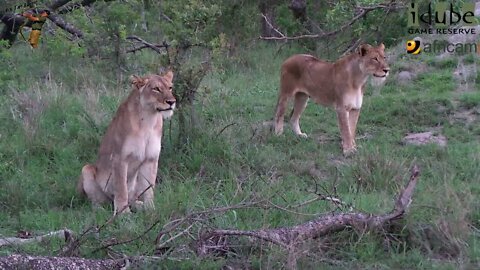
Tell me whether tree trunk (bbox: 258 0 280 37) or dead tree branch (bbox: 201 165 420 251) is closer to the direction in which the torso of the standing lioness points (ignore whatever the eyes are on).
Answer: the dead tree branch

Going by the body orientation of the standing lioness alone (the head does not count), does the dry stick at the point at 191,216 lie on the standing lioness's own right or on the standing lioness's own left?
on the standing lioness's own right

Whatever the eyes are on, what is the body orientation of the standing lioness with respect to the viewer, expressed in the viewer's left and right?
facing the viewer and to the right of the viewer

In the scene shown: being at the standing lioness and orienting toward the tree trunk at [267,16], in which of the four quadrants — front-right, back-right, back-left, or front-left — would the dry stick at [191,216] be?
back-left

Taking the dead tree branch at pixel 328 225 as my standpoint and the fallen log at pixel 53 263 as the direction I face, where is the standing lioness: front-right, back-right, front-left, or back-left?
back-right

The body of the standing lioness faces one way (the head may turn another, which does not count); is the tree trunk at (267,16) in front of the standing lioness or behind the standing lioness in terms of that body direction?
behind

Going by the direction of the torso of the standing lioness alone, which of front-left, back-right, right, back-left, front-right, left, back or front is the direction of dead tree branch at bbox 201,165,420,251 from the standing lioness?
front-right
